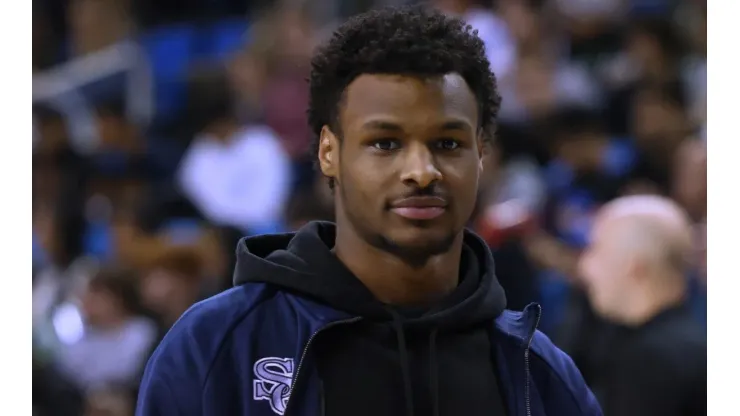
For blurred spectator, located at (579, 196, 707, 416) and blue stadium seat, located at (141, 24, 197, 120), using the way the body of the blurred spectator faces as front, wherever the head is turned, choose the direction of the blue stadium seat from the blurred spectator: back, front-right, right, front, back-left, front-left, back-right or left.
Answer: front-right

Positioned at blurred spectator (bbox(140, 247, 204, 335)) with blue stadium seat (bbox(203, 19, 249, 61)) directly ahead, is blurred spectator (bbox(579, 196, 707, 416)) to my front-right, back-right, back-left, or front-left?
back-right

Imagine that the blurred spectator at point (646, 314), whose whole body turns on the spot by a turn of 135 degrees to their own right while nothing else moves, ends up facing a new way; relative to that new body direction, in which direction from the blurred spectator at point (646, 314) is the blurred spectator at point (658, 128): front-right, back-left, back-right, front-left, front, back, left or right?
front-left

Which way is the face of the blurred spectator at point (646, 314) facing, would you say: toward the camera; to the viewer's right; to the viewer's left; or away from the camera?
to the viewer's left

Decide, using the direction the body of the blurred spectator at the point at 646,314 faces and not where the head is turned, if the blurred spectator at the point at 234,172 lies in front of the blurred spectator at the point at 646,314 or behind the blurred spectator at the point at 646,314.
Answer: in front

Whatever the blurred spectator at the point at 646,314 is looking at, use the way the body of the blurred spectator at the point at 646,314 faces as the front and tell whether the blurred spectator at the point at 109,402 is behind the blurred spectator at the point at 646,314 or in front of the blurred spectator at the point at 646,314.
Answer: in front

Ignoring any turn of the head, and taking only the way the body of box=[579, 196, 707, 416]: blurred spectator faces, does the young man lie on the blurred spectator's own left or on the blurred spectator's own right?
on the blurred spectator's own left

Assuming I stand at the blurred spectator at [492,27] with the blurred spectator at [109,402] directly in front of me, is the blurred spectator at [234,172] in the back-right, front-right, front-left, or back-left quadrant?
front-right

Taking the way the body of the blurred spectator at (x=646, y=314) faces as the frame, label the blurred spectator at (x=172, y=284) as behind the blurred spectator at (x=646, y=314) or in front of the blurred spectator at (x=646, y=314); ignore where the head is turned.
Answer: in front

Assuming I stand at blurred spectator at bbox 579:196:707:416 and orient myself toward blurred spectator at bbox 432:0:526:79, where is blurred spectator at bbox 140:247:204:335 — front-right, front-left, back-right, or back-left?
front-left

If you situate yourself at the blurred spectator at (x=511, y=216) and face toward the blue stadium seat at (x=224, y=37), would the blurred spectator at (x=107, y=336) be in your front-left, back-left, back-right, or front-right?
front-left

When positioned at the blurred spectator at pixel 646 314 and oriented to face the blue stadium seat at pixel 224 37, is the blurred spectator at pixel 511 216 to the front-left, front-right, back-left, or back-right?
front-right

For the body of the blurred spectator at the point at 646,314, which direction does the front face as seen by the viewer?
to the viewer's left

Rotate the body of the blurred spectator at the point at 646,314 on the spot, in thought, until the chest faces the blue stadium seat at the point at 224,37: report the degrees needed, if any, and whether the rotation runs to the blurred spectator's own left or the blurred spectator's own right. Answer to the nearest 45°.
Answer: approximately 45° to the blurred spectator's own right

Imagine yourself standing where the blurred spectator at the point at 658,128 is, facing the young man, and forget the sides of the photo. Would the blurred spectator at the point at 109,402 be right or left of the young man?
right

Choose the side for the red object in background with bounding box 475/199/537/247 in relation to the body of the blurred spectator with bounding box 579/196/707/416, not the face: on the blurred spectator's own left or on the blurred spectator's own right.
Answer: on the blurred spectator's own right
